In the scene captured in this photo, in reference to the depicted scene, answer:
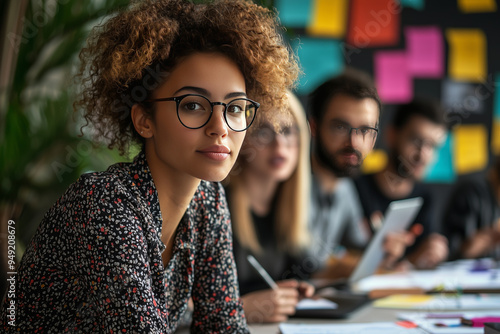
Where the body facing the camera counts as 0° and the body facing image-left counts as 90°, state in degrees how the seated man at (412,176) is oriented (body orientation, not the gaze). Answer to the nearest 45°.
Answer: approximately 315°

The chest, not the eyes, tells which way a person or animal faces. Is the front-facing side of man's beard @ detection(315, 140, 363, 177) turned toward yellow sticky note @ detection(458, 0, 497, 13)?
no

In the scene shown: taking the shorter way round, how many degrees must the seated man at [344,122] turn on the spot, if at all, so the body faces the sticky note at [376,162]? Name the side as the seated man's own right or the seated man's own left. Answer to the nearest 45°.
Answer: approximately 135° to the seated man's own left

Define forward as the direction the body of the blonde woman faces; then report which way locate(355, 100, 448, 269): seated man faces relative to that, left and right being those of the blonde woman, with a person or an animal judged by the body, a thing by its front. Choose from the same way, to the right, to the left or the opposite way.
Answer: the same way

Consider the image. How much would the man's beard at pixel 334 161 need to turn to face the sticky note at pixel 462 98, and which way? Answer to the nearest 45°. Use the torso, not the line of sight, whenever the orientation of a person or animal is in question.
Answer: approximately 135° to its left

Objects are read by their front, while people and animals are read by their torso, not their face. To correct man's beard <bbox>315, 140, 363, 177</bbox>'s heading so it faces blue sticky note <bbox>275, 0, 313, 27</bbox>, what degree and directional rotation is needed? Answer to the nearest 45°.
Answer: approximately 135° to its left

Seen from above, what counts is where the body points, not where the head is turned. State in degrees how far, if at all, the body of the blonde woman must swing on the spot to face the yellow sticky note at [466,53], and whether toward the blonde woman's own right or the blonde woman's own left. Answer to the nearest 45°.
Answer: approximately 90° to the blonde woman's own left

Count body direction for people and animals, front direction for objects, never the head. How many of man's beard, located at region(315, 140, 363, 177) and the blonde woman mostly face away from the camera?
0

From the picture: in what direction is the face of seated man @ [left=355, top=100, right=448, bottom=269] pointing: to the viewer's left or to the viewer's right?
to the viewer's left

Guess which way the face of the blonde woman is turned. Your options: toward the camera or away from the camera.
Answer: toward the camera

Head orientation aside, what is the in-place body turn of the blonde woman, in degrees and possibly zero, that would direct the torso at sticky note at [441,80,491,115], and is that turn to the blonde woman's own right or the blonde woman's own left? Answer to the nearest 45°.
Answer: approximately 90° to the blonde woman's own left

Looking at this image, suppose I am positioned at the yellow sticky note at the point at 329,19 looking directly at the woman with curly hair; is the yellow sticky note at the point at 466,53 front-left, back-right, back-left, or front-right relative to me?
back-left

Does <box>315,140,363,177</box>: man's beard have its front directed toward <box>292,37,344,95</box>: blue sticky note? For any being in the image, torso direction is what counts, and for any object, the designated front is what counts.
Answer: no

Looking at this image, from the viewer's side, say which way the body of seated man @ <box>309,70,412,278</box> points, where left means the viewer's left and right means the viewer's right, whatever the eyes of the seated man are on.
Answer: facing the viewer and to the right of the viewer

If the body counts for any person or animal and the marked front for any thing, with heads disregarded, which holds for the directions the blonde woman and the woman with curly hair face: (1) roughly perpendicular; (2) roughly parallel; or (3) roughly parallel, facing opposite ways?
roughly parallel

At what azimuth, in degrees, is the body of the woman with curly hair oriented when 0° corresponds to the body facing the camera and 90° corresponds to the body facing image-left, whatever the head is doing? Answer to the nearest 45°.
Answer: approximately 315°
